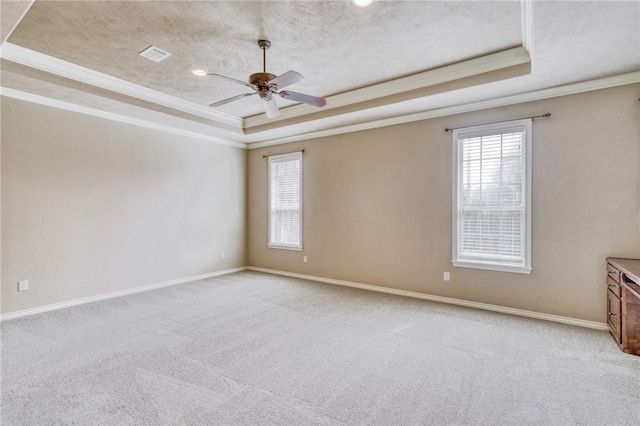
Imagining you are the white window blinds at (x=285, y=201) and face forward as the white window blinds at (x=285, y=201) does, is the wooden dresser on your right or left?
on your left

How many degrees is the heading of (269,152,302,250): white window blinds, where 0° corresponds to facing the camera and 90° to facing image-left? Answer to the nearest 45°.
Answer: approximately 45°

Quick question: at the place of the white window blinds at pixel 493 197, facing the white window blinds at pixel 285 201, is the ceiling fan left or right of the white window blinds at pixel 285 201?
left

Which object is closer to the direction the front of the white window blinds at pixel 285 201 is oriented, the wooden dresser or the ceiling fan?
the ceiling fan

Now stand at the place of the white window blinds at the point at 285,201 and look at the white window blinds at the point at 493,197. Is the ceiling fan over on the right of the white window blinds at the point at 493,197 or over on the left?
right

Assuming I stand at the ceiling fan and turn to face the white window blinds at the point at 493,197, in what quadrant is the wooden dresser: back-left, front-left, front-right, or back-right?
front-right

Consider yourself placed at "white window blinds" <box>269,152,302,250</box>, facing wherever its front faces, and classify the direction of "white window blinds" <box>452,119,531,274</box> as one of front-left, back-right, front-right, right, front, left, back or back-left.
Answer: left

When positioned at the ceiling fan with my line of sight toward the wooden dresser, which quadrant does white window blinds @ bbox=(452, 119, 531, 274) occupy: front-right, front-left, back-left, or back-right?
front-left

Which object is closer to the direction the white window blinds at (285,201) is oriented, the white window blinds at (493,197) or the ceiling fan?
the ceiling fan

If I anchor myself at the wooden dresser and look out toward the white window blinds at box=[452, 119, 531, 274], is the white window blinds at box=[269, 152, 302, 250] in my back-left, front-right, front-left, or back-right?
front-left

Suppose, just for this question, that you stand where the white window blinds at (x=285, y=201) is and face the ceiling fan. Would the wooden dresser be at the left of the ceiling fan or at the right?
left

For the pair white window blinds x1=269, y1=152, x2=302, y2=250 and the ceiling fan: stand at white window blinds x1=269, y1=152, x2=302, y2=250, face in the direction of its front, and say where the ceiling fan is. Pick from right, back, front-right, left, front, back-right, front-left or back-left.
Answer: front-left
